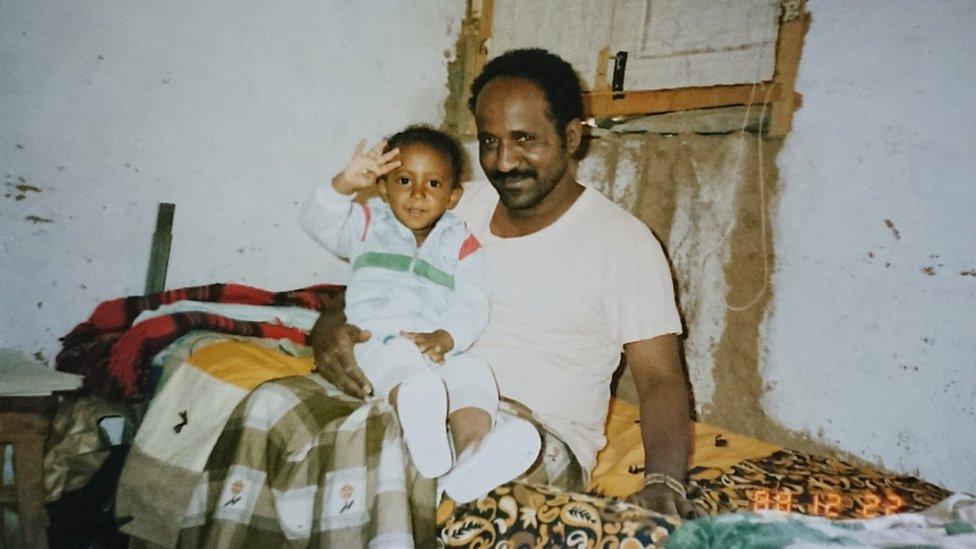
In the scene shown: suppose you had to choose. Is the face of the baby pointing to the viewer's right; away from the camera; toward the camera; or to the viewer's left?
toward the camera

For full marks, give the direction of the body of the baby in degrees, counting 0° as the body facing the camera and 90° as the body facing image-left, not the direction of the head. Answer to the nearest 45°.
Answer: approximately 0°

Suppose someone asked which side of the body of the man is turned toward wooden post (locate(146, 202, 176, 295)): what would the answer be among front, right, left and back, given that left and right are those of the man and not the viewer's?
right

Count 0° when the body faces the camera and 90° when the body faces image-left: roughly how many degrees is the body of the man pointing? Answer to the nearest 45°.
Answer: approximately 45°

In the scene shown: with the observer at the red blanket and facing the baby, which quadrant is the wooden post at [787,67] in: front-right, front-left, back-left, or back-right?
front-left

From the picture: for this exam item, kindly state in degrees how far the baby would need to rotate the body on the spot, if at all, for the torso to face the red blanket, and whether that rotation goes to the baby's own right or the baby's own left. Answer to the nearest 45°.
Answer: approximately 135° to the baby's own right

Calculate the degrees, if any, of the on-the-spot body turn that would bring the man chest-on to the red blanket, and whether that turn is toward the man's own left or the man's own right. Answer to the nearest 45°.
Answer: approximately 45° to the man's own right

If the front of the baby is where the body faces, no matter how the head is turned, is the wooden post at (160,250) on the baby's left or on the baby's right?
on the baby's right
